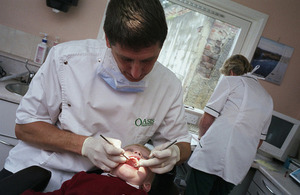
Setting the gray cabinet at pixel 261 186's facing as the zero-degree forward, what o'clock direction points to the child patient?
The child patient is roughly at 11 o'clock from the gray cabinet.

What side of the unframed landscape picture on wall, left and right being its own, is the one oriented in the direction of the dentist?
front

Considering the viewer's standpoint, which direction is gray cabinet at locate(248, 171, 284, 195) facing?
facing the viewer and to the left of the viewer

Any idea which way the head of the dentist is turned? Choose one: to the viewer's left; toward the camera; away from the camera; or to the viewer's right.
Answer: toward the camera

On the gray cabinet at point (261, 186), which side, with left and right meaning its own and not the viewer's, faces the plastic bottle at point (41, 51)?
front

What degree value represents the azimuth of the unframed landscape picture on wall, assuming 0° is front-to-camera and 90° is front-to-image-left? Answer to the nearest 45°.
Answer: approximately 0°

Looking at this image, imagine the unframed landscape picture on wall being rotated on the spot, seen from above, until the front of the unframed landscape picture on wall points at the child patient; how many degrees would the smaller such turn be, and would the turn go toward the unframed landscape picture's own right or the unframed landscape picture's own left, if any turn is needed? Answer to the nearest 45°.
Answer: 0° — it already faces them

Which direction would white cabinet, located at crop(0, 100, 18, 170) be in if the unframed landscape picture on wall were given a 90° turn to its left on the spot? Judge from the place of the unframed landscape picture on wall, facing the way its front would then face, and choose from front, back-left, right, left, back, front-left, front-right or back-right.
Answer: back-right

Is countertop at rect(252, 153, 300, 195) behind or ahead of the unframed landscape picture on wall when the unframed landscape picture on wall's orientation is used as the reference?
ahead

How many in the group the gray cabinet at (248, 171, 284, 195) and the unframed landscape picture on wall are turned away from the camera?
0

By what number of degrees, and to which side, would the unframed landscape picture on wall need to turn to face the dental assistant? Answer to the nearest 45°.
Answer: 0° — it already faces them

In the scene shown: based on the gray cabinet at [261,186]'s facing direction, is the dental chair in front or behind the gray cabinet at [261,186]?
in front
